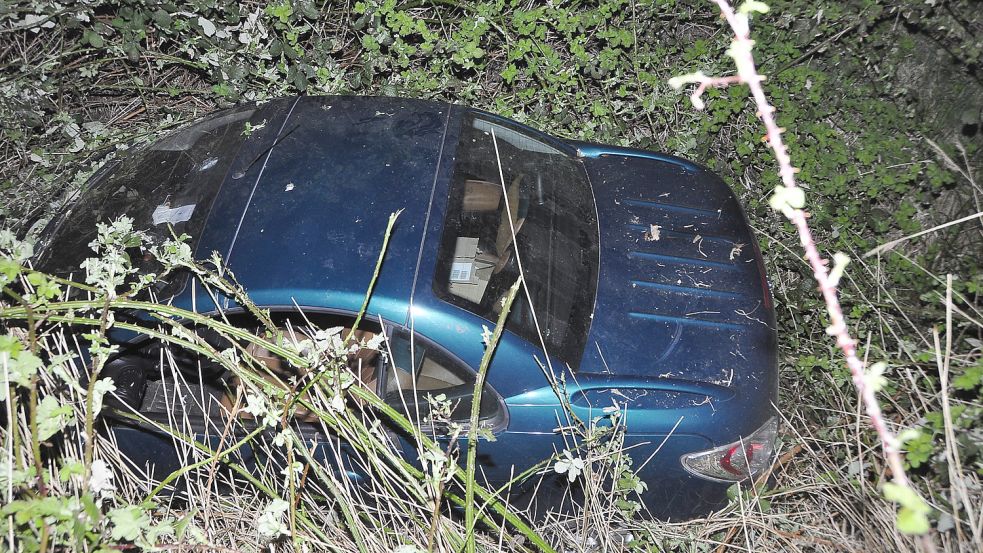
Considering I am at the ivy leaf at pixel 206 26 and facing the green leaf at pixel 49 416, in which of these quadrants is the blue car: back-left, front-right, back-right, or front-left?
front-left

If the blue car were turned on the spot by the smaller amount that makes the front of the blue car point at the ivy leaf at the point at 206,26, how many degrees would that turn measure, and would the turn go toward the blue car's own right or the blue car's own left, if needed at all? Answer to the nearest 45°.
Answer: approximately 45° to the blue car's own right

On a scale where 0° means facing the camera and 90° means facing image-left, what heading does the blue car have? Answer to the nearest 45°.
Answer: approximately 90°

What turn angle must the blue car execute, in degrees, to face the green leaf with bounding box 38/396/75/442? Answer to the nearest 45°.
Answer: approximately 45° to its left

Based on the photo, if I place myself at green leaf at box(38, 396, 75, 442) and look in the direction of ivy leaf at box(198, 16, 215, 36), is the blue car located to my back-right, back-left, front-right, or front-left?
front-right

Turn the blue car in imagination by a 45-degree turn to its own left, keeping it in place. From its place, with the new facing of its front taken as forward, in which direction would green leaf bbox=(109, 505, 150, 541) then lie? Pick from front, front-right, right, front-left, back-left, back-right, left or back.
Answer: front
